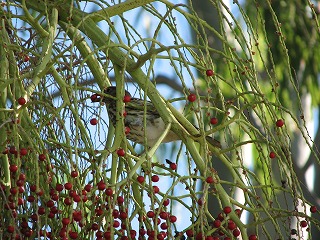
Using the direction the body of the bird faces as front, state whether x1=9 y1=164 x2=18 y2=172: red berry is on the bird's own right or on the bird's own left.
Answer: on the bird's own left

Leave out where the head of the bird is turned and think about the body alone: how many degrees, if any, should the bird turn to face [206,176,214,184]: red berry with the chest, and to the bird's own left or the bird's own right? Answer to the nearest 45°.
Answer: approximately 90° to the bird's own left

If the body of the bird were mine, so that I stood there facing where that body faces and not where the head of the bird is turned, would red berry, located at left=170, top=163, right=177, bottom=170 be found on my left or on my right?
on my left

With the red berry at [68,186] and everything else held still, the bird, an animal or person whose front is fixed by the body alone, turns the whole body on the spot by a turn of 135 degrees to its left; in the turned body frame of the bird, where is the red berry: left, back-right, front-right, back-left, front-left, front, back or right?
back-right

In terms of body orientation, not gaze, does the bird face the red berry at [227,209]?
no

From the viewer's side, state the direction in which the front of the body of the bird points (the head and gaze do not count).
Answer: to the viewer's left

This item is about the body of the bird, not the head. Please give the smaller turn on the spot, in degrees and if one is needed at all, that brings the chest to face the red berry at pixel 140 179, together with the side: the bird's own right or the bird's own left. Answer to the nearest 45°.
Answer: approximately 90° to the bird's own left

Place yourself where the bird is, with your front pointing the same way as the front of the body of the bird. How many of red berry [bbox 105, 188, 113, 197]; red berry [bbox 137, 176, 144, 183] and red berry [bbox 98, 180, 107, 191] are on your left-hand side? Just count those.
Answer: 3

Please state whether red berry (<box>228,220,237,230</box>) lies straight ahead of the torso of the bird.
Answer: no

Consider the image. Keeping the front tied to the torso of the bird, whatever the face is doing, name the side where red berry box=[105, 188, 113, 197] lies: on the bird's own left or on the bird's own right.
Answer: on the bird's own left

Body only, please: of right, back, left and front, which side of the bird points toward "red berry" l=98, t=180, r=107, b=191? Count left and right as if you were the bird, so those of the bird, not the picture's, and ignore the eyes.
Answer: front

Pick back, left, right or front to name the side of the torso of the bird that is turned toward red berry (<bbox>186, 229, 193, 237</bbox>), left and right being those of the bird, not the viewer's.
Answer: left
